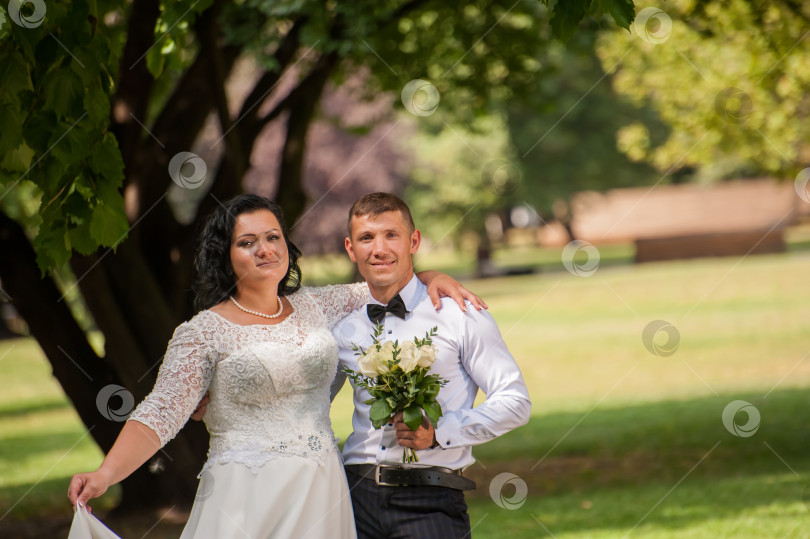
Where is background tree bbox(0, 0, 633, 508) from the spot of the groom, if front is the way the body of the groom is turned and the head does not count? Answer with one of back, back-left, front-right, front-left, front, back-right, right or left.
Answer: right

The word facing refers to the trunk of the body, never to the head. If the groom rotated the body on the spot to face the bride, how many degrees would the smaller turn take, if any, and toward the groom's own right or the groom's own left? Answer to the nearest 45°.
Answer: approximately 45° to the groom's own right

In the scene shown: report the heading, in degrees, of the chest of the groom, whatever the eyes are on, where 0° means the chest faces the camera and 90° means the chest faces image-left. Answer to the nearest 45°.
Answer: approximately 45°

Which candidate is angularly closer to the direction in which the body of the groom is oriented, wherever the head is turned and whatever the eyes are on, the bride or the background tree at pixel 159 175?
the bride
